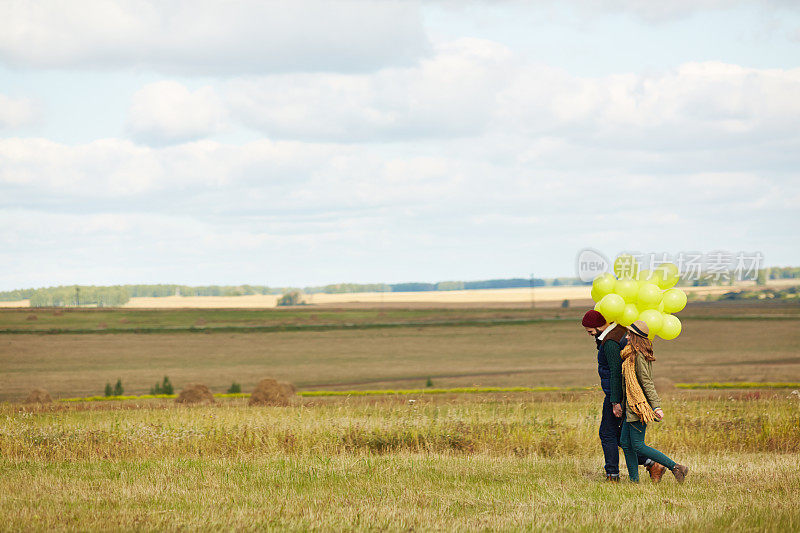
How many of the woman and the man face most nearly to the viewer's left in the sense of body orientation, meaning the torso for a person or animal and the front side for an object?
2

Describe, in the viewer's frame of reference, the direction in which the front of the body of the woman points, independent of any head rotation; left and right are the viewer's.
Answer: facing to the left of the viewer

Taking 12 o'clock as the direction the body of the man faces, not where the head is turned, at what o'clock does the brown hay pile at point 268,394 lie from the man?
The brown hay pile is roughly at 2 o'clock from the man.

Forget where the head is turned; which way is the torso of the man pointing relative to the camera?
to the viewer's left

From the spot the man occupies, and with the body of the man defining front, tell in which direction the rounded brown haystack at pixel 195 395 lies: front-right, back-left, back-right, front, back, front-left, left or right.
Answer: front-right

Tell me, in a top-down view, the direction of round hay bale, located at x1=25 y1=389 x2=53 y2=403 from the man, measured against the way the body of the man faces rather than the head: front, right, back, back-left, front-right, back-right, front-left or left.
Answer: front-right

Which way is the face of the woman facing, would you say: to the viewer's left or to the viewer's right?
to the viewer's left

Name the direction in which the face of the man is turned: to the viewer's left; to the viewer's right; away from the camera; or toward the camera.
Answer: to the viewer's left
